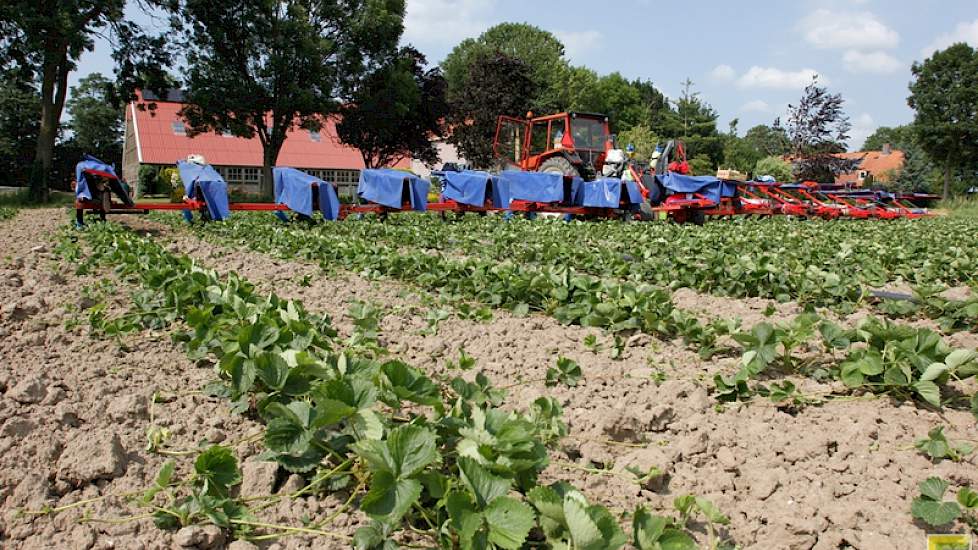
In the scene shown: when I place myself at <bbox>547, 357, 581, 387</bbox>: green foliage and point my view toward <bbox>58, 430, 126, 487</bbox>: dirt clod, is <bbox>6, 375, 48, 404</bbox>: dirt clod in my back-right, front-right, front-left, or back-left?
front-right

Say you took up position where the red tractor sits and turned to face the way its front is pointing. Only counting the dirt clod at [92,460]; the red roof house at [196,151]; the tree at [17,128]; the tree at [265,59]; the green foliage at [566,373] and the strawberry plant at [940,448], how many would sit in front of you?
3

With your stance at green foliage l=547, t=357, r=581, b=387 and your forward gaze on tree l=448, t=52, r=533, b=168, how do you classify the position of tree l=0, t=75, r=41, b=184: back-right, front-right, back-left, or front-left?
front-left
